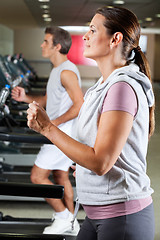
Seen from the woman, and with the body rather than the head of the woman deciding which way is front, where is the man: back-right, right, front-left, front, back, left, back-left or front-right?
right

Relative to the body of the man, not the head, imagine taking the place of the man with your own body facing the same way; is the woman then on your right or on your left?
on your left

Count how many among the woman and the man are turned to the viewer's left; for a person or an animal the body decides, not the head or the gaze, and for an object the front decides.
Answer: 2

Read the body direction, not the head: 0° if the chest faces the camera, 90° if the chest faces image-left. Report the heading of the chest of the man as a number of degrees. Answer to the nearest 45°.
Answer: approximately 90°

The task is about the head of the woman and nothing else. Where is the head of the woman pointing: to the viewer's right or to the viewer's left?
to the viewer's left

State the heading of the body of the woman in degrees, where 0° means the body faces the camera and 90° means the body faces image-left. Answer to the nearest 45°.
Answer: approximately 90°

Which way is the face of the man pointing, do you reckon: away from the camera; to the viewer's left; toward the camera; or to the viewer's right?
to the viewer's left
